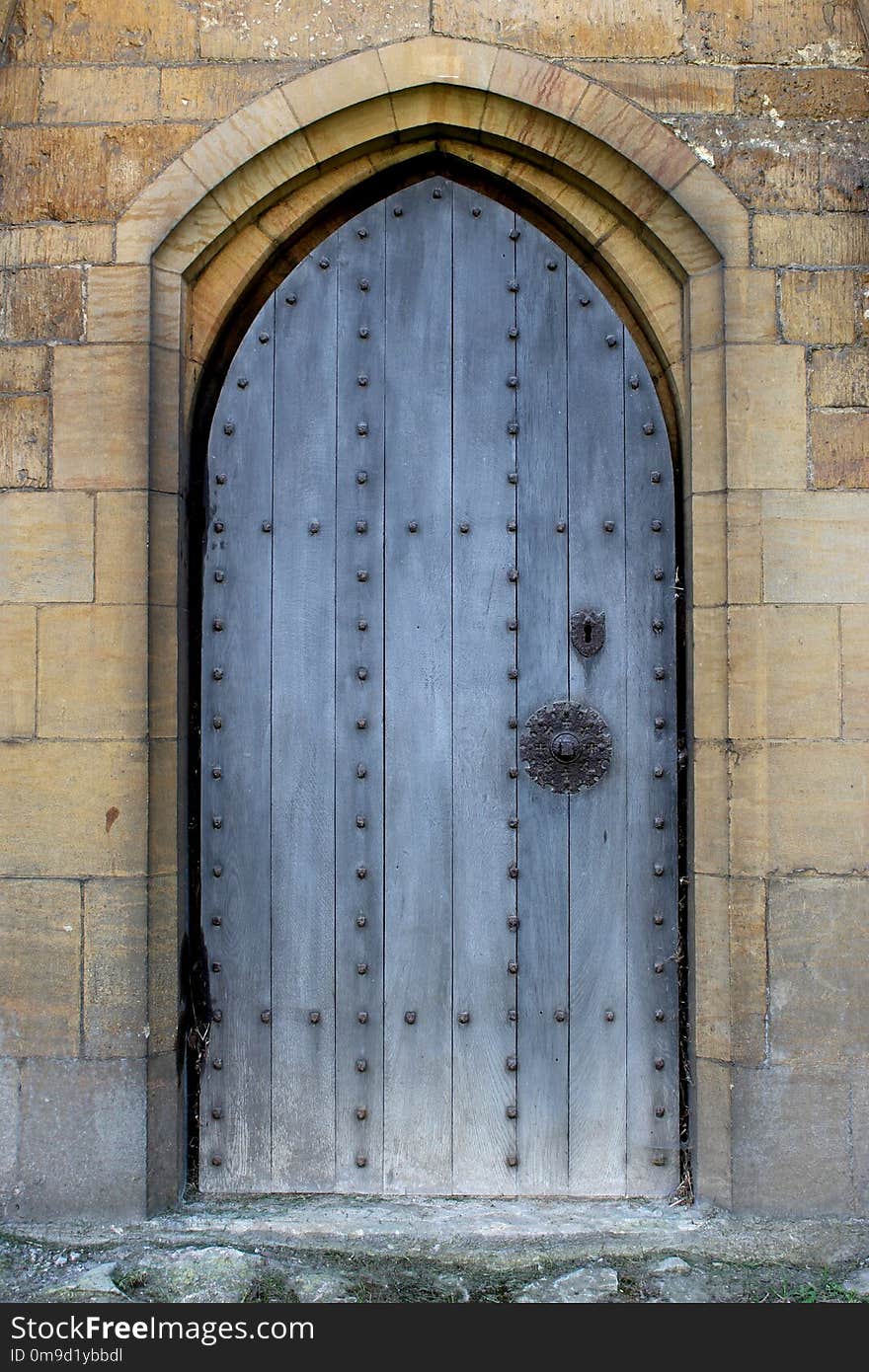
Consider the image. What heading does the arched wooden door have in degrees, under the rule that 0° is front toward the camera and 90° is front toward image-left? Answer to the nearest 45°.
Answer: approximately 0°
